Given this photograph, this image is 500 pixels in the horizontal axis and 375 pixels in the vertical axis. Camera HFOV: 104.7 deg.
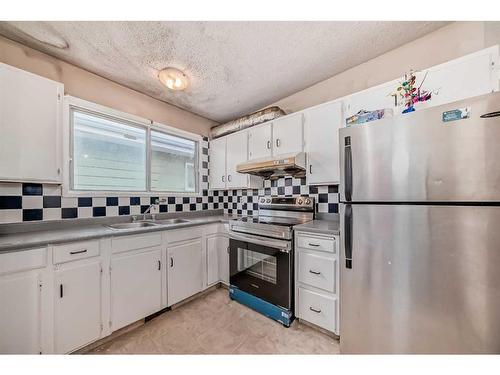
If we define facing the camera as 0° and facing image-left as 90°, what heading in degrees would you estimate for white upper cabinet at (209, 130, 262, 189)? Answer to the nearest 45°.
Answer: approximately 45°

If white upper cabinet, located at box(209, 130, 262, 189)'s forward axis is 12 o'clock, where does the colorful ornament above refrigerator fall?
The colorful ornament above refrigerator is roughly at 9 o'clock from the white upper cabinet.

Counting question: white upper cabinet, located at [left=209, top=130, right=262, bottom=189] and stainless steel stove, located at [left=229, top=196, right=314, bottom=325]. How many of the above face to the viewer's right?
0

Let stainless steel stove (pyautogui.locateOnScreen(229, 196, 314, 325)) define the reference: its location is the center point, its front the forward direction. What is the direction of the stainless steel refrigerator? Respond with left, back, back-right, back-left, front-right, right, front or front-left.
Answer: left

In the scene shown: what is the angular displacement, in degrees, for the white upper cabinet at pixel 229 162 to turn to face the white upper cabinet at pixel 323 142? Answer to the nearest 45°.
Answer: approximately 90° to its left

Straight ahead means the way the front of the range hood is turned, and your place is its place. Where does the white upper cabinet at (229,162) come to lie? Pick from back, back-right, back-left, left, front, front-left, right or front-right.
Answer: right

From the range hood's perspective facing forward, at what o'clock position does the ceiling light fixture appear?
The ceiling light fixture is roughly at 1 o'clock from the range hood.

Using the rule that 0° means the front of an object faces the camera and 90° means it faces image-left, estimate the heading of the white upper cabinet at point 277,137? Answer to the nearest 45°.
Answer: approximately 45°

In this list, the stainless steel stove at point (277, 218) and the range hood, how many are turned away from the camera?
0
